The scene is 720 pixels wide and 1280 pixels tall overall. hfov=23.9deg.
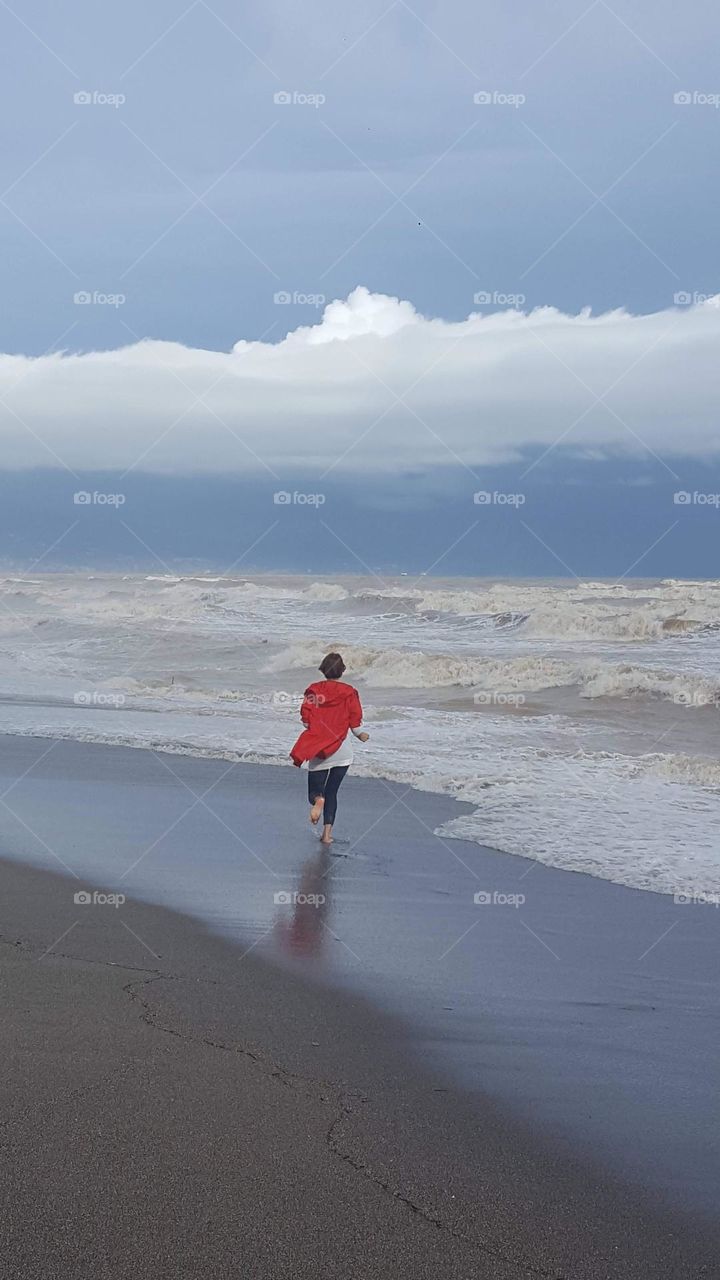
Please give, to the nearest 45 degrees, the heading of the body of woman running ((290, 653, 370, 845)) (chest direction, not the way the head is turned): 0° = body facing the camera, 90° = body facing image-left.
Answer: approximately 180°

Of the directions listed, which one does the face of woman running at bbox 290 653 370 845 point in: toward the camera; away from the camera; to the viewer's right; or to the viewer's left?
away from the camera
